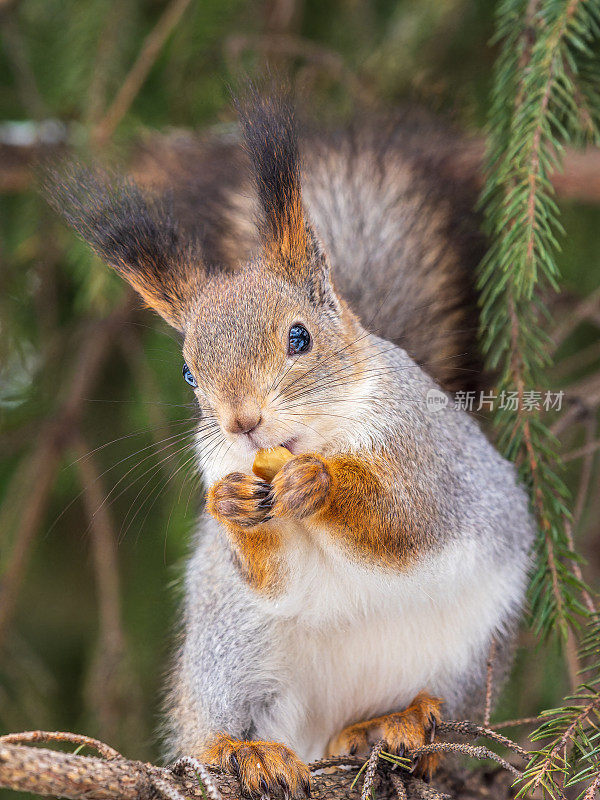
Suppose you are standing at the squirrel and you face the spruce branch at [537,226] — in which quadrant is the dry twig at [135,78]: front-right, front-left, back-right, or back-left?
back-left

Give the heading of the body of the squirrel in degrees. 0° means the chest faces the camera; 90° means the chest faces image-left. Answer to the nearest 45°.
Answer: approximately 0°
